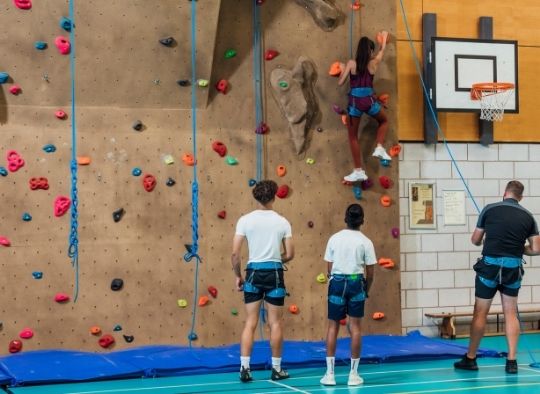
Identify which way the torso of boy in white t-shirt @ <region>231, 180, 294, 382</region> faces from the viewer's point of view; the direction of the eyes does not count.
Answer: away from the camera

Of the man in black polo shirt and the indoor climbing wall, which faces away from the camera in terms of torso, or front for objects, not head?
the man in black polo shirt

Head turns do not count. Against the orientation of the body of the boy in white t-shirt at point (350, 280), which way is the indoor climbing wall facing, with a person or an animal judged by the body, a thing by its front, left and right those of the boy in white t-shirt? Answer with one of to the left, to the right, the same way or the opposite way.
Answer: the opposite way

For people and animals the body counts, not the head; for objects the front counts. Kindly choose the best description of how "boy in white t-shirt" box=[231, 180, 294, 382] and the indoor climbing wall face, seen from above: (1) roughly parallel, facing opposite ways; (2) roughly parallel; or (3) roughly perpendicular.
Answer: roughly parallel, facing opposite ways

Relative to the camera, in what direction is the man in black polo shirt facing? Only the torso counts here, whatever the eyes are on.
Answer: away from the camera

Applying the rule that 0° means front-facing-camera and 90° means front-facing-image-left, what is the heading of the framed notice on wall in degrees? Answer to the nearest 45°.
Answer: approximately 0°

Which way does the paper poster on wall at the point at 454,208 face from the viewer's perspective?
toward the camera

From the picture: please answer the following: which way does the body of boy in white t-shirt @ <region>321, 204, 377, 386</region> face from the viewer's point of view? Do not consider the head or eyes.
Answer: away from the camera

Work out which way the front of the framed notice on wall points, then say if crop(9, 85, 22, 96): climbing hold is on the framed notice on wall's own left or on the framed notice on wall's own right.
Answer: on the framed notice on wall's own right

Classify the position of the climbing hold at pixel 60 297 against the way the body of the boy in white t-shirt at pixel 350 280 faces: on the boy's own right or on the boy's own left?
on the boy's own left

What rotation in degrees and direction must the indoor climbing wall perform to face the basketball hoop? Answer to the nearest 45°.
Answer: approximately 90° to its left

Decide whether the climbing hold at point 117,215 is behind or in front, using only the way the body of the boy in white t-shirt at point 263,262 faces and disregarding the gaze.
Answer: in front

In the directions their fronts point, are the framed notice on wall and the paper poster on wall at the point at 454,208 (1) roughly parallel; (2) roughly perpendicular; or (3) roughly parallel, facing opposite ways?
roughly parallel

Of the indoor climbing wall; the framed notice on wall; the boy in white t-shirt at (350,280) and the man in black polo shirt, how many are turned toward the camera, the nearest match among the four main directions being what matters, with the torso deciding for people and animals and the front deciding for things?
2

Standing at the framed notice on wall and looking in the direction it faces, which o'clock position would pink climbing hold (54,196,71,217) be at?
The pink climbing hold is roughly at 2 o'clock from the framed notice on wall.

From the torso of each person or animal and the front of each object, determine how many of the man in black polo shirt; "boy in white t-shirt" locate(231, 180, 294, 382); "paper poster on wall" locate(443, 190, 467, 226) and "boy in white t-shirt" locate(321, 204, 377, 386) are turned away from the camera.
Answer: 3

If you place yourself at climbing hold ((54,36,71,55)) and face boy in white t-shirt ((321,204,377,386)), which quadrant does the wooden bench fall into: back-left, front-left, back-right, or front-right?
front-left

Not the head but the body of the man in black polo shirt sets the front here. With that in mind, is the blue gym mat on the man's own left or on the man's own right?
on the man's own left

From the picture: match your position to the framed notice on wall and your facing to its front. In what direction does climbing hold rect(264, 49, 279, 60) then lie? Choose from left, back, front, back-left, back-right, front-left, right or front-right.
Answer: front-right

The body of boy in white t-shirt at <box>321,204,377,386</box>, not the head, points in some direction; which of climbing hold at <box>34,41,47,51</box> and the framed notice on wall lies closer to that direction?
the framed notice on wall

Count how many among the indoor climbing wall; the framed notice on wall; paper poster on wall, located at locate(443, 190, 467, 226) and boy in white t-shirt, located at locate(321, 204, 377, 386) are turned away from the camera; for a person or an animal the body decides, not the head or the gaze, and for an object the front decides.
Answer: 1

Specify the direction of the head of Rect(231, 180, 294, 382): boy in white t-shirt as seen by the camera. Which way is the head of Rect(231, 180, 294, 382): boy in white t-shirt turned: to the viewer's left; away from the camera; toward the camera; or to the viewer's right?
away from the camera
